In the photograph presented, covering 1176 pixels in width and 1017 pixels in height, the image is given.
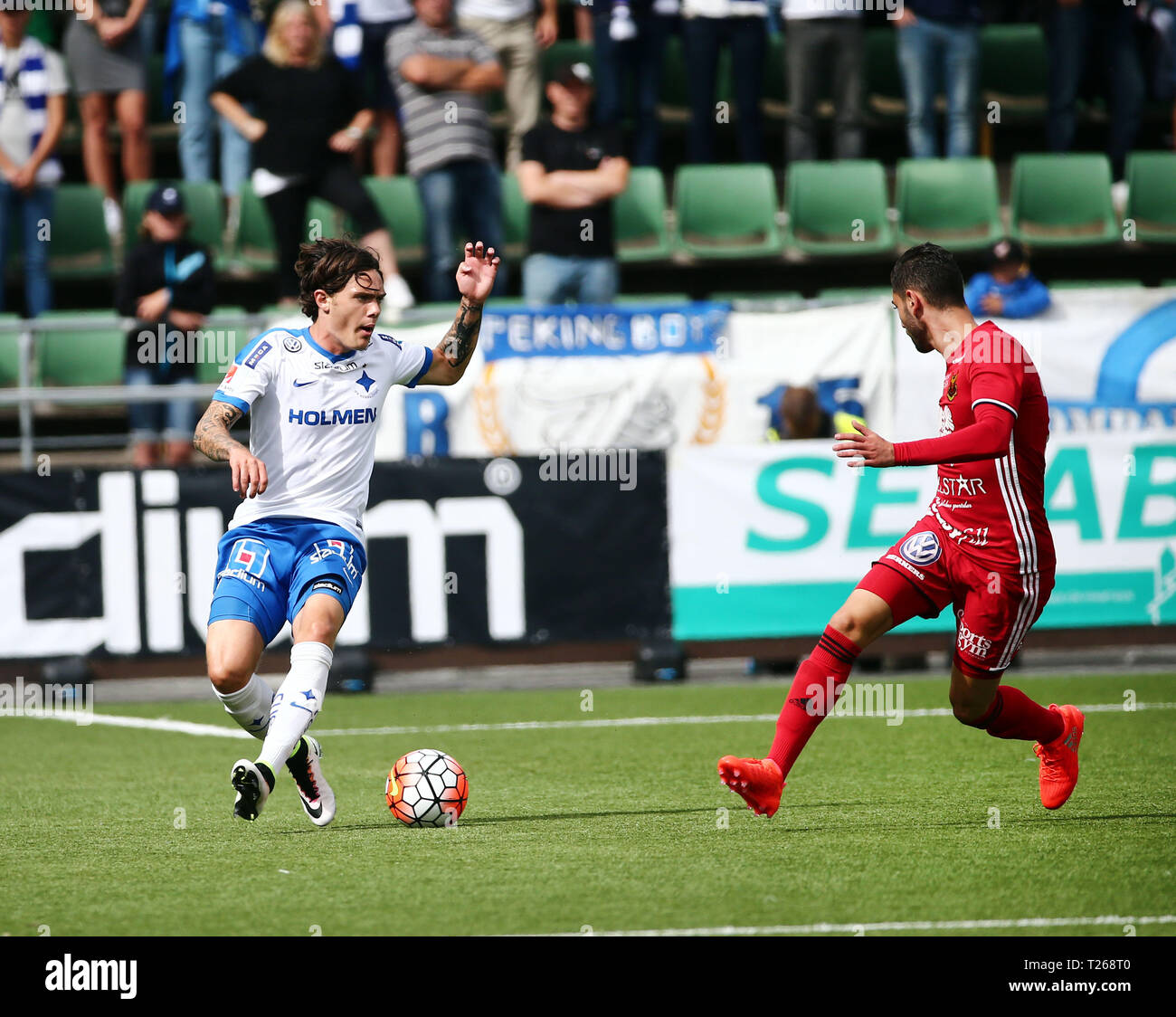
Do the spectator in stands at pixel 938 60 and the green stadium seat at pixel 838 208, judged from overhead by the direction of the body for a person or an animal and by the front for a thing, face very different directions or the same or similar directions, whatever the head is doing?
same or similar directions

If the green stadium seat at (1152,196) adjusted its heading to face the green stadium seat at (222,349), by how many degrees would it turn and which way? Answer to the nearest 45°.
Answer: approximately 45° to its right

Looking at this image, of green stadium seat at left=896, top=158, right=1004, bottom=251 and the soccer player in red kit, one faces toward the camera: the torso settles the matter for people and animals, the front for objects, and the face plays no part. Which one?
the green stadium seat

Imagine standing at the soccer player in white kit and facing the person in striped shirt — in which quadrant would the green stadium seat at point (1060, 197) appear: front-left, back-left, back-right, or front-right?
front-right

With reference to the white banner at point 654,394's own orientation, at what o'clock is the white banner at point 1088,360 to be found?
the white banner at point 1088,360 is roughly at 9 o'clock from the white banner at point 654,394.

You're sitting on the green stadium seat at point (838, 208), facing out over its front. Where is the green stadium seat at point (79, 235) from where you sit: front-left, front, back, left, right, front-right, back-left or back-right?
right

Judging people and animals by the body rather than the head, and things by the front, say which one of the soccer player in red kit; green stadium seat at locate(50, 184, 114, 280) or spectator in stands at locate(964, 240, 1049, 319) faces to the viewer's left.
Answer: the soccer player in red kit

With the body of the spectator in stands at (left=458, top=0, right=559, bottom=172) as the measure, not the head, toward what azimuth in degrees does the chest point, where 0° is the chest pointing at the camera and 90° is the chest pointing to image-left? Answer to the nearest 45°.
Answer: approximately 0°

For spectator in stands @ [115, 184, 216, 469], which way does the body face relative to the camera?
toward the camera

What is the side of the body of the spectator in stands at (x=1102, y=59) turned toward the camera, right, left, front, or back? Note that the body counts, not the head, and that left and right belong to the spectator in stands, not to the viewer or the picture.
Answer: front

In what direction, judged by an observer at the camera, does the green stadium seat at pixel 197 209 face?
facing the viewer

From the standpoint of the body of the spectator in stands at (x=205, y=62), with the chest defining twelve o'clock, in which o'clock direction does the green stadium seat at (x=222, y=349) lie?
The green stadium seat is roughly at 12 o'clock from the spectator in stands.
